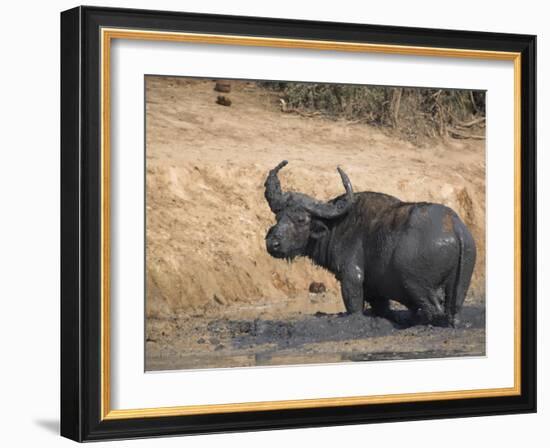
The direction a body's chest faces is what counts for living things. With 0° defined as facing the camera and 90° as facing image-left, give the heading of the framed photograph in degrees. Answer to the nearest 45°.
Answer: approximately 315°
